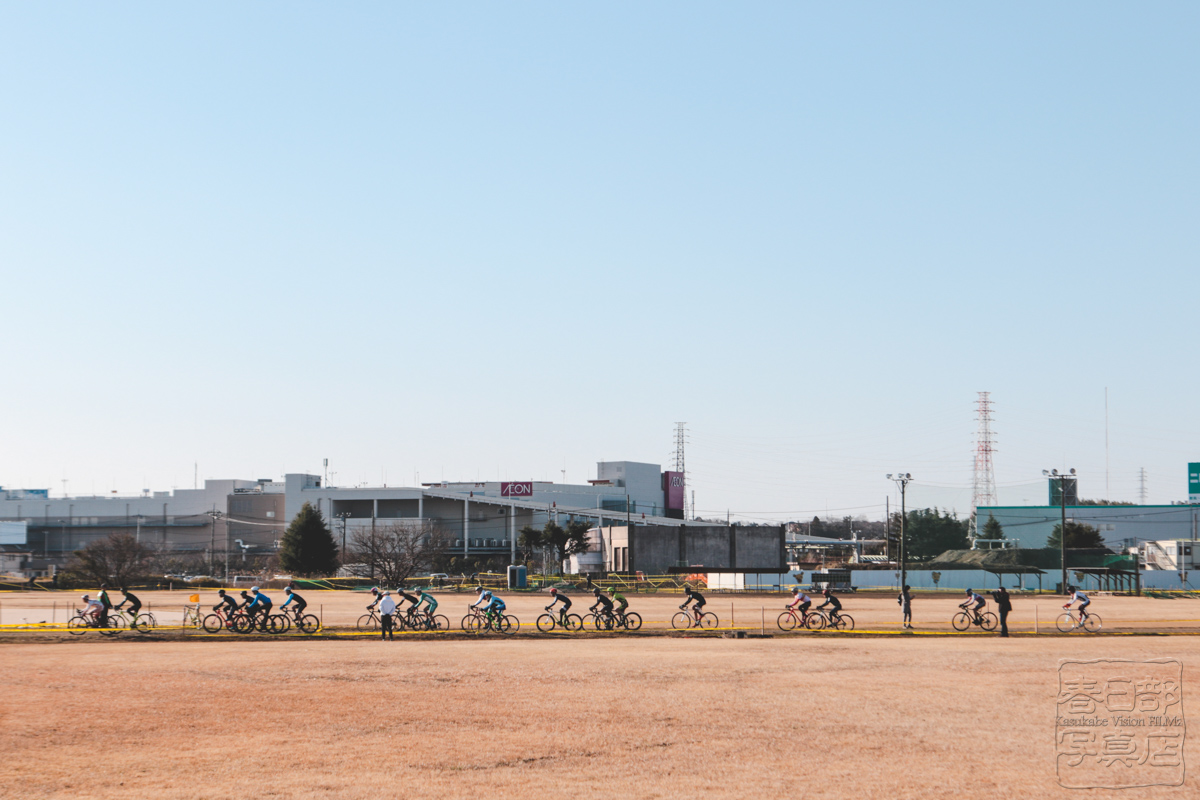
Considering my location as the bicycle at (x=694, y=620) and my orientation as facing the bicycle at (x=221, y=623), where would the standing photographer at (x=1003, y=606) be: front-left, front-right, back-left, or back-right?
back-left

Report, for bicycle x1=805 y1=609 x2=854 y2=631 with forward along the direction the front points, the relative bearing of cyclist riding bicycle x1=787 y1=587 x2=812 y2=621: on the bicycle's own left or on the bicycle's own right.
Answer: on the bicycle's own left
